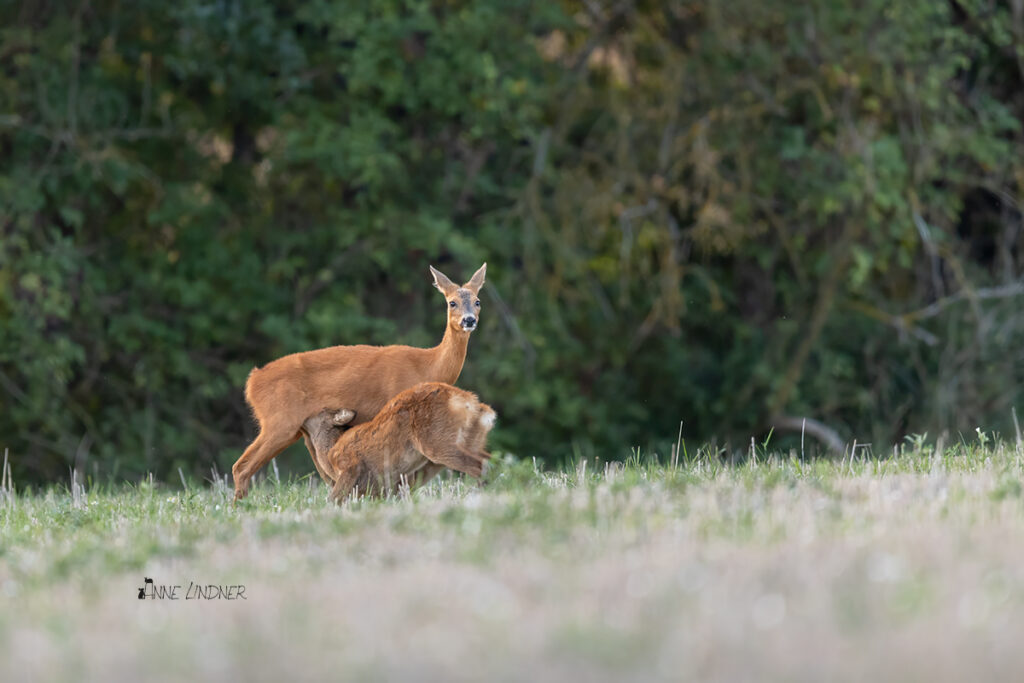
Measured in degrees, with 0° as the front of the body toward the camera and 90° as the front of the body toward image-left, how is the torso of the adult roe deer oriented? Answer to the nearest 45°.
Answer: approximately 270°

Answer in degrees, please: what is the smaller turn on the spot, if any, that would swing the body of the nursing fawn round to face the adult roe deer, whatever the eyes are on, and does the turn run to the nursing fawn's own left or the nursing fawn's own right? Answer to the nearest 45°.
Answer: approximately 90° to the nursing fawn's own right

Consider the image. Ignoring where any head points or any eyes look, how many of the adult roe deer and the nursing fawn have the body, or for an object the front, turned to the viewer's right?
1

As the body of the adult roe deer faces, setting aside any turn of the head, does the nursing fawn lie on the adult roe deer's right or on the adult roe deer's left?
on the adult roe deer's right

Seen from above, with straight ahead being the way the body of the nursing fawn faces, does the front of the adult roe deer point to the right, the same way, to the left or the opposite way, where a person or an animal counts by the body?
the opposite way

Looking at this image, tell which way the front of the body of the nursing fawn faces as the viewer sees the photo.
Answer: to the viewer's left
